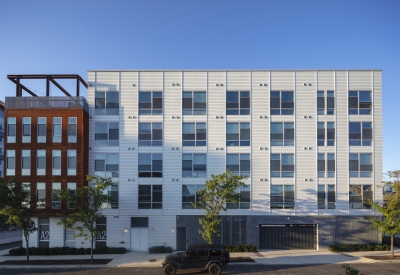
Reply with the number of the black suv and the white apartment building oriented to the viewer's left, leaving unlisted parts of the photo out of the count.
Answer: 1

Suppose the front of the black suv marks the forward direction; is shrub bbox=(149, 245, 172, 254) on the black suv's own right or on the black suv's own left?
on the black suv's own right

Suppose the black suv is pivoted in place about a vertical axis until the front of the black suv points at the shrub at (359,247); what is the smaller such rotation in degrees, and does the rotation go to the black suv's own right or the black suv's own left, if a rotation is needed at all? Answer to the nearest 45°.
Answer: approximately 135° to the black suv's own right

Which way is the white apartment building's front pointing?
toward the camera

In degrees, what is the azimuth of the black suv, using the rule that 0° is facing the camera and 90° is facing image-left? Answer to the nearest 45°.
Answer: approximately 90°

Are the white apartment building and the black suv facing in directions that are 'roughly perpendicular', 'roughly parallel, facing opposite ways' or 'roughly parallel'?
roughly perpendicular

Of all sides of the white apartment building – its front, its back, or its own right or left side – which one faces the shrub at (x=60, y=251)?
right

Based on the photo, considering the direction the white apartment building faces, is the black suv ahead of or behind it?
ahead
